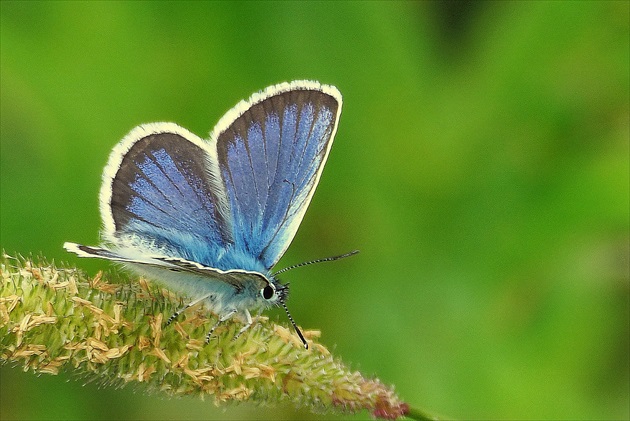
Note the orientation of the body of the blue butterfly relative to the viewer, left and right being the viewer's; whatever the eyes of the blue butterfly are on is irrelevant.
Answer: facing to the right of the viewer
